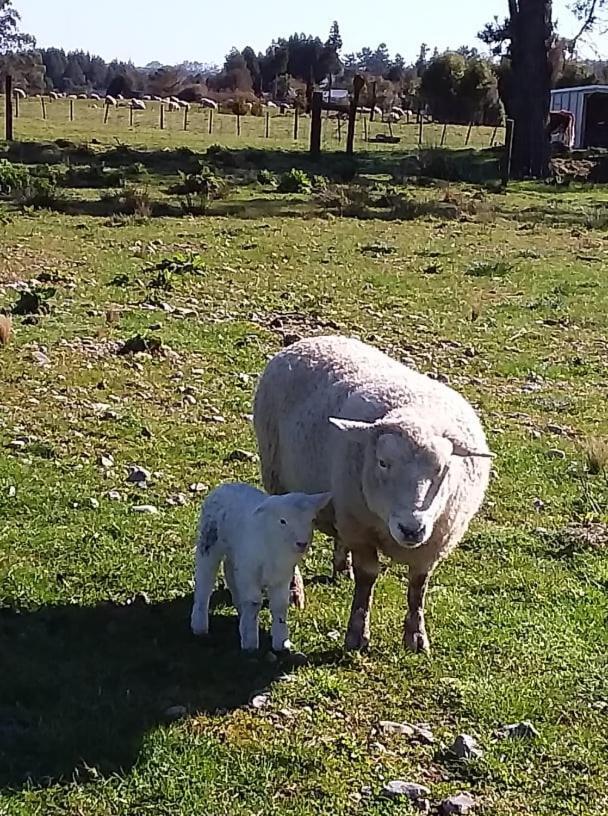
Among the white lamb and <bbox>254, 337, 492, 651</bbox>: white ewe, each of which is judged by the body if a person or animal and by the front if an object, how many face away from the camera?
0

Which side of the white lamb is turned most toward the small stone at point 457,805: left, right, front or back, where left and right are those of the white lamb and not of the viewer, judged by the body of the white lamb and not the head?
front

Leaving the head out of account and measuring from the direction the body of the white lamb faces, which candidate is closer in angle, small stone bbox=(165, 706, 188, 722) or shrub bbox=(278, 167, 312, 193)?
the small stone

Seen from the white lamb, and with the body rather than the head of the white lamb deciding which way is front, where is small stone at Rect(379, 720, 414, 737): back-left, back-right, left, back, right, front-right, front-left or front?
front

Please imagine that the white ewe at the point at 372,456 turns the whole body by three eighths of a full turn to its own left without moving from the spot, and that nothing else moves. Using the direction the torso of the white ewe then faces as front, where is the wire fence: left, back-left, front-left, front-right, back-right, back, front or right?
front

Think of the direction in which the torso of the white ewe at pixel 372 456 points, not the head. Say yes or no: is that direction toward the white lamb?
no

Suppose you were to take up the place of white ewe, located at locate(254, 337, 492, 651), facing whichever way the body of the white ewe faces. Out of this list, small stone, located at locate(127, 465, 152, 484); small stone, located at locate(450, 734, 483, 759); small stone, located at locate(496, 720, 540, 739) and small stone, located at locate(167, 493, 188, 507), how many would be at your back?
2

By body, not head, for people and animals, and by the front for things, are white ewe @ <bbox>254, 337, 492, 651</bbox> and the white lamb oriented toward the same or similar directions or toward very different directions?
same or similar directions

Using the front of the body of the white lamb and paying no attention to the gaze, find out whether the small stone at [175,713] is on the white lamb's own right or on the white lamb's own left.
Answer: on the white lamb's own right

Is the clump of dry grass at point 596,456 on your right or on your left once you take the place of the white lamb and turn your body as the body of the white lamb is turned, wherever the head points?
on your left

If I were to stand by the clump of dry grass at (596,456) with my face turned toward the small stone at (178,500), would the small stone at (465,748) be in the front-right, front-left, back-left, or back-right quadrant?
front-left

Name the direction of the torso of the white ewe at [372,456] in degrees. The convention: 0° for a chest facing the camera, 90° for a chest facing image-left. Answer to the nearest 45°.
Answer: approximately 315°

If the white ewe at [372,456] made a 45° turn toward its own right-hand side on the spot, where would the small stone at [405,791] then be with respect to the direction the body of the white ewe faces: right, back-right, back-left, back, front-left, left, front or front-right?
front

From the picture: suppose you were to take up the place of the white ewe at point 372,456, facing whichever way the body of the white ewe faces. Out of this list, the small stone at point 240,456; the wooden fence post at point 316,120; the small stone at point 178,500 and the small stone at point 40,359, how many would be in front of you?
0

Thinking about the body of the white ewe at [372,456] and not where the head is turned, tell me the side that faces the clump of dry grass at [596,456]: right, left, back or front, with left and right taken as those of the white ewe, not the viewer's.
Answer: left
